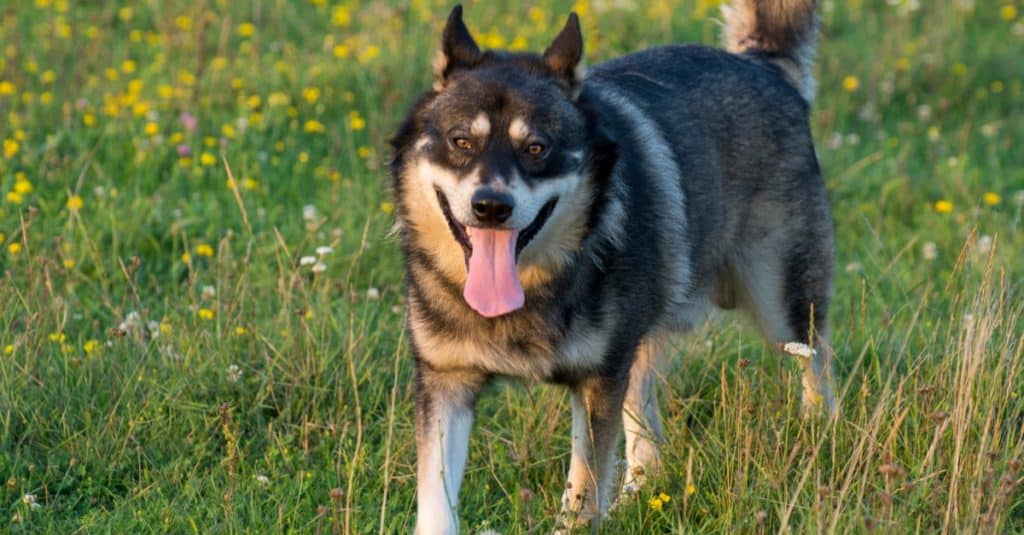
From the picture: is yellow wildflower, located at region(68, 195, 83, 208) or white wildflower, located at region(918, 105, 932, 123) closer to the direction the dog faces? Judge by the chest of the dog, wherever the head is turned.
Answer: the yellow wildflower

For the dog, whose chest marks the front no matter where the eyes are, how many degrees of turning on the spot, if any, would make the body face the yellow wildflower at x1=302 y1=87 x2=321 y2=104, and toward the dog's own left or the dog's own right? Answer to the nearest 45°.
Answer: approximately 90° to the dog's own right

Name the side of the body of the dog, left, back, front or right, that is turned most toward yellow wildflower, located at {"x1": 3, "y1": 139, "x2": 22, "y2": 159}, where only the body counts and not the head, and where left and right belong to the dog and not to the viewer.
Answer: right

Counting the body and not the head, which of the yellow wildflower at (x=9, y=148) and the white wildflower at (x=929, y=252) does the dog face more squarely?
the yellow wildflower

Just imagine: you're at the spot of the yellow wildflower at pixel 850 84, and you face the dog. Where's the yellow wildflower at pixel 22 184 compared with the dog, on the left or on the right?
right

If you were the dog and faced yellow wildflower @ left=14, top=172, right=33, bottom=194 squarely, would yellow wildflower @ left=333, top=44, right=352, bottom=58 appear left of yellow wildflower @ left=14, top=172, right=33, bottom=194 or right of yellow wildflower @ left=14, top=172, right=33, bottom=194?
right

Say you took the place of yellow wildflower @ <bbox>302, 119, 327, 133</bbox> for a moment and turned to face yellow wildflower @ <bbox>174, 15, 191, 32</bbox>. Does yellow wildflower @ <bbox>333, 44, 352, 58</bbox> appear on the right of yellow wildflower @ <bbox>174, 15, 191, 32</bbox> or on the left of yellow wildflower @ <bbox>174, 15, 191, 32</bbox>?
right

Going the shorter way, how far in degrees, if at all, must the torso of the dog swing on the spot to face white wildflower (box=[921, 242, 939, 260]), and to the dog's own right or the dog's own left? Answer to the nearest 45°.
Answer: approximately 180°

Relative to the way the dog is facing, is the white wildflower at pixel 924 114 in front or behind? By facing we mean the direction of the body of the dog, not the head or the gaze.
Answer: behind

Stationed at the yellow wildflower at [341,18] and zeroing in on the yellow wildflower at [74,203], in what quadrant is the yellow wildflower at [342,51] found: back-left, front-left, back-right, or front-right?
front-left

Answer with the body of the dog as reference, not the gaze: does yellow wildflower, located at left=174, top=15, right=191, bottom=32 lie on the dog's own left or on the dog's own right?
on the dog's own right

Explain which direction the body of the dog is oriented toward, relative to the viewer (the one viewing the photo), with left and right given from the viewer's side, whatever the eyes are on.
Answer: facing the viewer and to the left of the viewer
